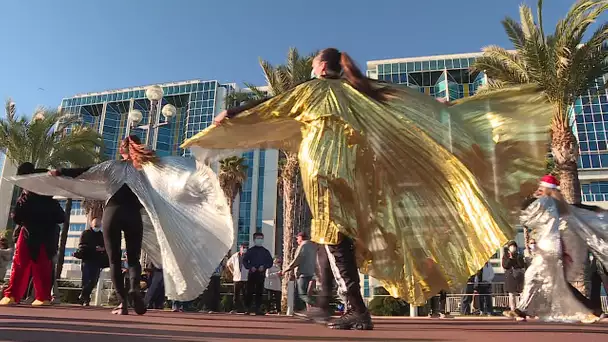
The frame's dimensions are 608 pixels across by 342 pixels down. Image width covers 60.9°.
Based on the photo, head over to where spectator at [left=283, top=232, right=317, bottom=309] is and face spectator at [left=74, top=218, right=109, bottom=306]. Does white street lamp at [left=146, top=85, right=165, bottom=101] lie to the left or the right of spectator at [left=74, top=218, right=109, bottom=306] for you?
right

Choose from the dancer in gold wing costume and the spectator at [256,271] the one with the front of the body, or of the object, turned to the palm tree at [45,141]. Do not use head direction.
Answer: the dancer in gold wing costume

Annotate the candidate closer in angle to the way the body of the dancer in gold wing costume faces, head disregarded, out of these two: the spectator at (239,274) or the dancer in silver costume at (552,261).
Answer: the spectator

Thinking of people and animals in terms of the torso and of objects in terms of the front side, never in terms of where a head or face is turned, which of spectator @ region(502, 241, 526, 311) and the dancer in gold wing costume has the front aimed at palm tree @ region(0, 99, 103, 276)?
the dancer in gold wing costume

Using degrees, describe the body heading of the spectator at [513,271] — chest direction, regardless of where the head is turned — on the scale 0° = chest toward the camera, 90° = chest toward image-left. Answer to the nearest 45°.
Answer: approximately 0°

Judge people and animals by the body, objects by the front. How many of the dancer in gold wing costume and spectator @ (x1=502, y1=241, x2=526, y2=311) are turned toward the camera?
1

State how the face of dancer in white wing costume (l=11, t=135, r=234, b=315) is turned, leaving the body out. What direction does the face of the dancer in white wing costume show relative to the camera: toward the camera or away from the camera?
away from the camera

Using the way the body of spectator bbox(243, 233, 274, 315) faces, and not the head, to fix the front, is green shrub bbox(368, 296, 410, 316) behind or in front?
behind

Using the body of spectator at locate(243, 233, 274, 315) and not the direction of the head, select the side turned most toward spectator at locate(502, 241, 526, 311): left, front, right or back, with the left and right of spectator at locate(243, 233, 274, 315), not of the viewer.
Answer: left

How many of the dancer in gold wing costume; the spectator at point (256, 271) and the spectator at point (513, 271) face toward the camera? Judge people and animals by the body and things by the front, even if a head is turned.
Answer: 2

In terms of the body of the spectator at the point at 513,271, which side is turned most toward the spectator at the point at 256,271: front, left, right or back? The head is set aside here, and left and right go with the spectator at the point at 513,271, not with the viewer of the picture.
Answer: right

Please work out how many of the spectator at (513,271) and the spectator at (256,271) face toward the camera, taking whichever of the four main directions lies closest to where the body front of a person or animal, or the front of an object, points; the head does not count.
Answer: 2

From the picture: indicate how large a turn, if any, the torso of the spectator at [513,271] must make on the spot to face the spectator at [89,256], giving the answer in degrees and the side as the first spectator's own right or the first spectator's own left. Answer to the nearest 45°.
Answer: approximately 45° to the first spectator's own right
